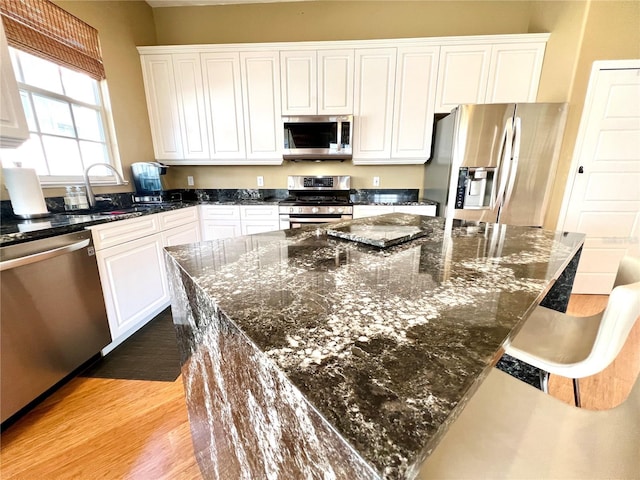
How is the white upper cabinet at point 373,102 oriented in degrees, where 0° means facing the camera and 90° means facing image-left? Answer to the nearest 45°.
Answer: approximately 0°

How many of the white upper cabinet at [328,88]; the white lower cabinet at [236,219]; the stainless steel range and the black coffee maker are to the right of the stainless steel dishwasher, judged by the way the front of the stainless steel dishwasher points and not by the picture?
0

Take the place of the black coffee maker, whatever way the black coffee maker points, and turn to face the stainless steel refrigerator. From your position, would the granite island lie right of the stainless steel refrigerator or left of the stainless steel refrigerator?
right

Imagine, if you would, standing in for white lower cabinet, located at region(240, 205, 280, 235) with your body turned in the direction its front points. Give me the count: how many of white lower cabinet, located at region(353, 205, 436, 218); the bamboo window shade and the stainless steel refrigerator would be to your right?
1

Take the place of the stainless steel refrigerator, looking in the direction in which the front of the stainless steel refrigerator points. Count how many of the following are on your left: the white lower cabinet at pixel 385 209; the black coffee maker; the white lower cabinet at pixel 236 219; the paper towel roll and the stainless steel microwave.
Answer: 0

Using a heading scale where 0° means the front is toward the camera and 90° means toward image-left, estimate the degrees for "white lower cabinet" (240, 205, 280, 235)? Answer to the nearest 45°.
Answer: approximately 0°

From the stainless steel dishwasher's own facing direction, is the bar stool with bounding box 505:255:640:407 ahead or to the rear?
ahead

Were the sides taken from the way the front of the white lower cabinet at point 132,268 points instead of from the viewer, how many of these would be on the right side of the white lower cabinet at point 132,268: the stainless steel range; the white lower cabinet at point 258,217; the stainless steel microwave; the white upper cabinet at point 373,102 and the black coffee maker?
0

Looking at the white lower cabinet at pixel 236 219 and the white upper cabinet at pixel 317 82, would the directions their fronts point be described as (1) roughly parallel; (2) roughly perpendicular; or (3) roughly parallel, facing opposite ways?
roughly parallel

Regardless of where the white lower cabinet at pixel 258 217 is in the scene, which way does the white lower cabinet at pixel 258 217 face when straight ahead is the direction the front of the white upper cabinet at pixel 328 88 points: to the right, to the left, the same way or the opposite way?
the same way

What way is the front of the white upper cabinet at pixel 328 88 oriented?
toward the camera

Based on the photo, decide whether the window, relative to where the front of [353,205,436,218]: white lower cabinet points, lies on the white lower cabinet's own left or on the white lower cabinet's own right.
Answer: on the white lower cabinet's own right

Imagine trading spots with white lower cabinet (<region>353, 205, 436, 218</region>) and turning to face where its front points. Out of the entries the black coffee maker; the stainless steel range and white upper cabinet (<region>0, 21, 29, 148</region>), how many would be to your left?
0

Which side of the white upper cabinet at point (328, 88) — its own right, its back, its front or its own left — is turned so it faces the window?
right

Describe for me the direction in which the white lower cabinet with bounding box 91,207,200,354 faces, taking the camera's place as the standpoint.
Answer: facing the viewer and to the right of the viewer

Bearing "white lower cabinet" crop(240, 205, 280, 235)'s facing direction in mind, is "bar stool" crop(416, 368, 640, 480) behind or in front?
in front

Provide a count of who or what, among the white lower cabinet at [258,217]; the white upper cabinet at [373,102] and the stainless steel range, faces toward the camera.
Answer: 3

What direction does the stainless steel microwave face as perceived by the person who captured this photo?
facing the viewer
